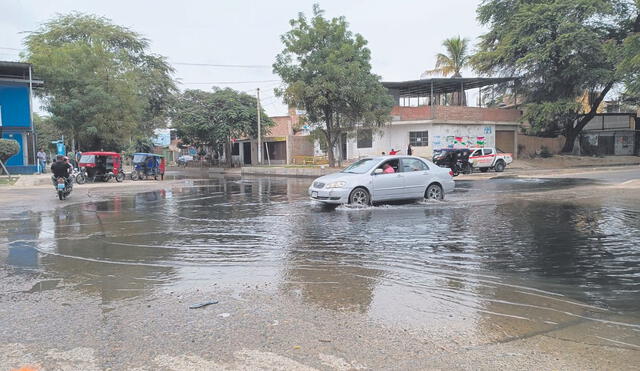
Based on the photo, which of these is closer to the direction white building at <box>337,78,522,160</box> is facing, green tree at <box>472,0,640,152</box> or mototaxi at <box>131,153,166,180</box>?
the mototaxi

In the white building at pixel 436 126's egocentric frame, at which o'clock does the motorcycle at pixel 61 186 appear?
The motorcycle is roughly at 1 o'clock from the white building.

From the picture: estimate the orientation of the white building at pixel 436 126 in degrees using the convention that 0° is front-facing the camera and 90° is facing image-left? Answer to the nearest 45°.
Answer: approximately 0°

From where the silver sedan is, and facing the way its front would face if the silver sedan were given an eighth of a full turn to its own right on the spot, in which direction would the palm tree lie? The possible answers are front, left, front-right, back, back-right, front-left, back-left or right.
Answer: right

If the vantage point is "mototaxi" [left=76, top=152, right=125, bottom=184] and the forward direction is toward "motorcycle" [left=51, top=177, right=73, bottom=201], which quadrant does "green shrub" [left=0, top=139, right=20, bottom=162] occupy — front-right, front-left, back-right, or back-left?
back-right

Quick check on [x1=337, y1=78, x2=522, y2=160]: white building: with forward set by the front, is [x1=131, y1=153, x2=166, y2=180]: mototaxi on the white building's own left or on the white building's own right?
on the white building's own right

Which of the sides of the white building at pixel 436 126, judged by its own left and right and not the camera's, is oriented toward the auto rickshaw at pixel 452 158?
front

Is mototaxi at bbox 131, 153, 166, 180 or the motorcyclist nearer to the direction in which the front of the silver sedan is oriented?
the motorcyclist

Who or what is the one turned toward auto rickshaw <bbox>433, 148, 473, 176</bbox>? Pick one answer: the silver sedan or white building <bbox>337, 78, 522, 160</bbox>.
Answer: the white building

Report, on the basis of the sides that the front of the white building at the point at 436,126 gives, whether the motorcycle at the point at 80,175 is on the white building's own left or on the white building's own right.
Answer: on the white building's own right

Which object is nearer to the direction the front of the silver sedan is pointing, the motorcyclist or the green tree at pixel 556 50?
the motorcyclist

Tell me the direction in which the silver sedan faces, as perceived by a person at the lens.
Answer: facing the viewer and to the left of the viewer

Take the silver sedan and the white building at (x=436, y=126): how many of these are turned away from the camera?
0
